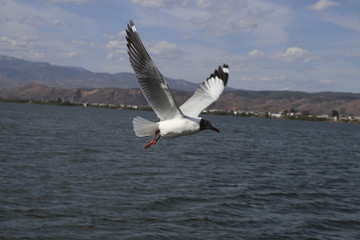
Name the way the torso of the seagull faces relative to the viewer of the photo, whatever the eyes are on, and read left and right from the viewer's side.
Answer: facing to the right of the viewer
